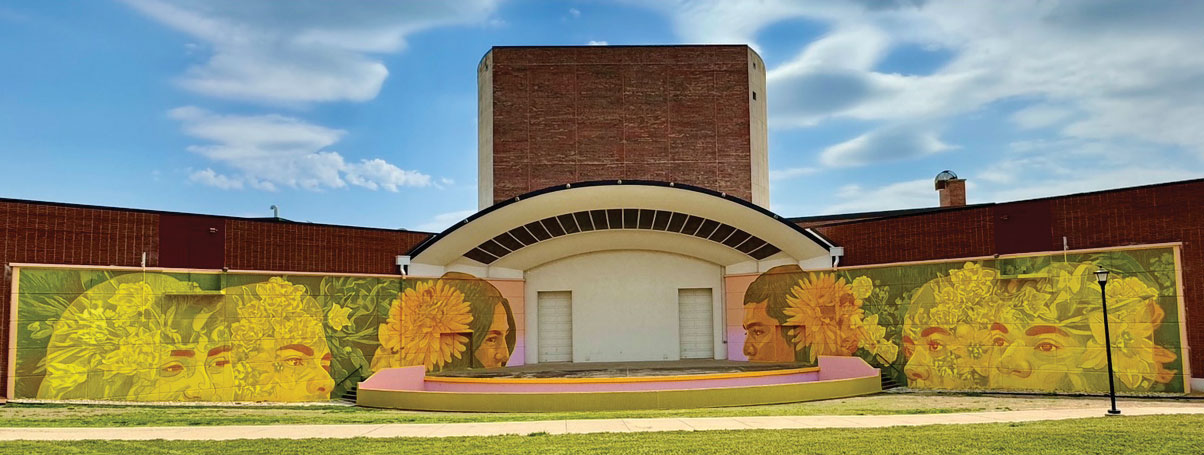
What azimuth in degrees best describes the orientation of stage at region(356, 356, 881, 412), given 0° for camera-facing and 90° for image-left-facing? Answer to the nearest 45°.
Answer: approximately 0°

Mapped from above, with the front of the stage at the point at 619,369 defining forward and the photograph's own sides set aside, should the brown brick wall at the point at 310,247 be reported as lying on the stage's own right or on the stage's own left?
on the stage's own right

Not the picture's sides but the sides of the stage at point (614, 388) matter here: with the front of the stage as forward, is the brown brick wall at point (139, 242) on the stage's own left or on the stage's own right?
on the stage's own right

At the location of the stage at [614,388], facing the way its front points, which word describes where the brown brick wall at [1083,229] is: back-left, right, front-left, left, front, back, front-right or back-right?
left

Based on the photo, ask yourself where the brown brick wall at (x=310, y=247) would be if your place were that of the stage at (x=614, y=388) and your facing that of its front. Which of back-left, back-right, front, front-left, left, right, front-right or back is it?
right

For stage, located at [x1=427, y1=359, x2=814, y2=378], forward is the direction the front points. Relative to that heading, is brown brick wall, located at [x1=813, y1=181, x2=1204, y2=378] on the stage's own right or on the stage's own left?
on the stage's own left
